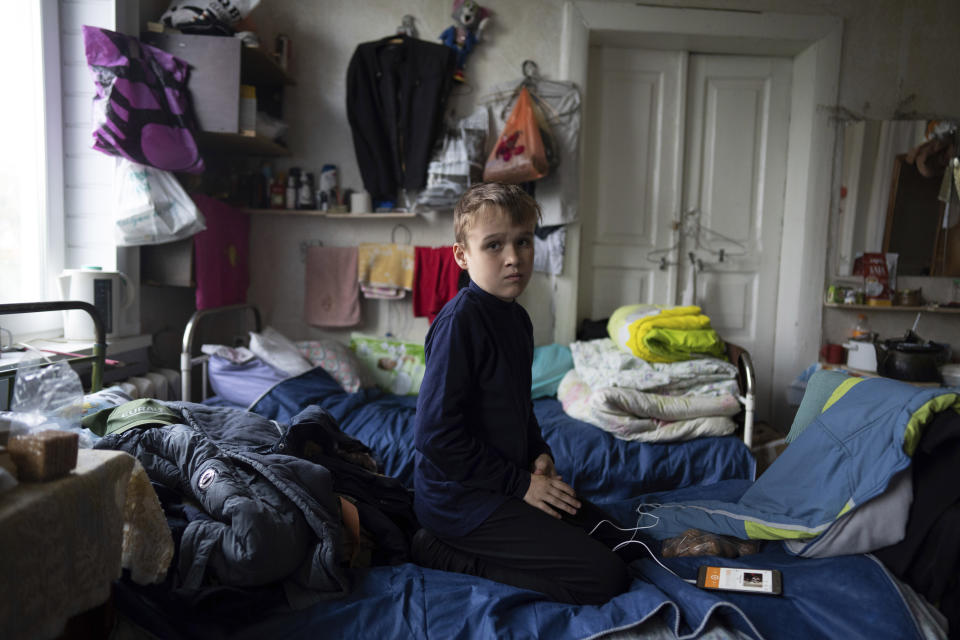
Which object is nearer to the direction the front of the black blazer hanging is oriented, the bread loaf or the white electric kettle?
the bread loaf

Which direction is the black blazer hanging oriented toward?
toward the camera

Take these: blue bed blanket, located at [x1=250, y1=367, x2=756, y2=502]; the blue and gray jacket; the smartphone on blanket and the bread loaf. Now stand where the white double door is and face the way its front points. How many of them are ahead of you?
4

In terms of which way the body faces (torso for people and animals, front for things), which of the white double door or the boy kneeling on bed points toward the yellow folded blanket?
the white double door

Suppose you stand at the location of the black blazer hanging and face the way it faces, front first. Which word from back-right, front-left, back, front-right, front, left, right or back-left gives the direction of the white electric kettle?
front-right

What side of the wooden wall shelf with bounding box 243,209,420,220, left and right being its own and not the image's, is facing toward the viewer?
front

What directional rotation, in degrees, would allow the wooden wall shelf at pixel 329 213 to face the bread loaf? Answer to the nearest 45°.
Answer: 0° — it already faces it

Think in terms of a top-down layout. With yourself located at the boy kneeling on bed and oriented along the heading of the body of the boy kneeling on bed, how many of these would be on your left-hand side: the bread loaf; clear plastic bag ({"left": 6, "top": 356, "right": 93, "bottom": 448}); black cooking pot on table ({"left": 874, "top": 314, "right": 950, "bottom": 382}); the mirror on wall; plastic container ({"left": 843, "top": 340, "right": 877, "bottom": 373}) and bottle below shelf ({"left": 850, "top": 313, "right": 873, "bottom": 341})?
4

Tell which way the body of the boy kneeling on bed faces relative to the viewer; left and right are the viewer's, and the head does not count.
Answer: facing the viewer and to the right of the viewer

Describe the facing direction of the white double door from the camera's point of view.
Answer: facing the viewer

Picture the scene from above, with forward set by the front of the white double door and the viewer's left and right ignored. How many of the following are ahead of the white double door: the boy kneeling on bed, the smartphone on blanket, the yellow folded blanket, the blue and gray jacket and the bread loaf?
5

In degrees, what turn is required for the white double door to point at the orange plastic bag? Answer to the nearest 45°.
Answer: approximately 45° to its right

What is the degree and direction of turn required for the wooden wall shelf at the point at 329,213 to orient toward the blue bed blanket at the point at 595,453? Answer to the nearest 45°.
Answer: approximately 45° to its left
